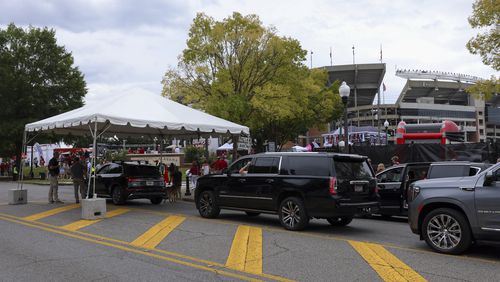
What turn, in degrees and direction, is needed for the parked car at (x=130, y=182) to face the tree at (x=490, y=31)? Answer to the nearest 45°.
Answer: approximately 135° to its right

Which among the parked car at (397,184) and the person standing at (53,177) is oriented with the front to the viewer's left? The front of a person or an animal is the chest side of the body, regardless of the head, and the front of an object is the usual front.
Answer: the parked car

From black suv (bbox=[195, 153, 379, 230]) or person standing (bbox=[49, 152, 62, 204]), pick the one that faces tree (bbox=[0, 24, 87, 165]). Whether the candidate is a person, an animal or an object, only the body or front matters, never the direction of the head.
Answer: the black suv

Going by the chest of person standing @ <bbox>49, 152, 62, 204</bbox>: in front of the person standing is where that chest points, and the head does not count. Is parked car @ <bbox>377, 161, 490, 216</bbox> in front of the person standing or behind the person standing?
in front

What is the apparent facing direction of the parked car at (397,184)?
to the viewer's left

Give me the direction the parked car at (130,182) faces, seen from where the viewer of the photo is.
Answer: facing away from the viewer and to the left of the viewer

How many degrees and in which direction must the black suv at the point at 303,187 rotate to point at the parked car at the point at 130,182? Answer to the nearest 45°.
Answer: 0° — it already faces it

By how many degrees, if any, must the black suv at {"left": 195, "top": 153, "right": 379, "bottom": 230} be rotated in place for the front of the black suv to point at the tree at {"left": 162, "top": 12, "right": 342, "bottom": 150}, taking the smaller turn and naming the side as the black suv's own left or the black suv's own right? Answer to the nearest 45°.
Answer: approximately 45° to the black suv's own right

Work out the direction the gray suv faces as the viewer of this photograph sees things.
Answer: facing to the left of the viewer

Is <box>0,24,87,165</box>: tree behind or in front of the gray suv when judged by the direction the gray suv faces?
in front

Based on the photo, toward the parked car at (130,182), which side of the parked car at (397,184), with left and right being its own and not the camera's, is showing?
front
